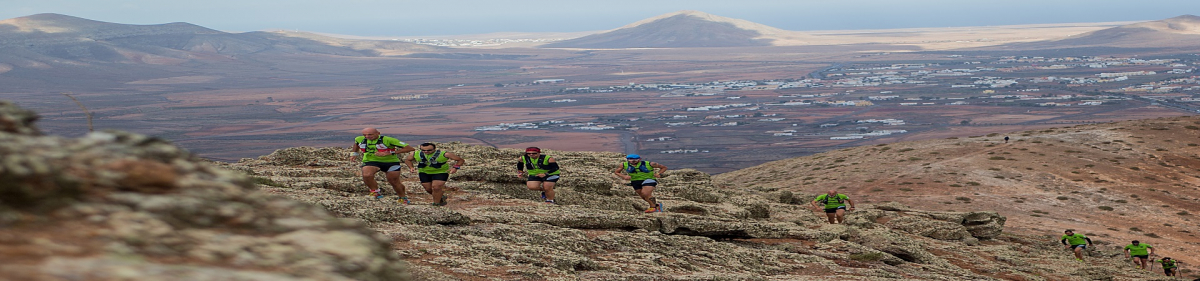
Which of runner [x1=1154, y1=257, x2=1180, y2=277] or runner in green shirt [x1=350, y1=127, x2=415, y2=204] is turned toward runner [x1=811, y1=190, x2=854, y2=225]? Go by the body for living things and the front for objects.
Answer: runner [x1=1154, y1=257, x2=1180, y2=277]

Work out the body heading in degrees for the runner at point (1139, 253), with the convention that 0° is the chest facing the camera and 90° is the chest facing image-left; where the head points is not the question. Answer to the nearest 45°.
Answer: approximately 45°

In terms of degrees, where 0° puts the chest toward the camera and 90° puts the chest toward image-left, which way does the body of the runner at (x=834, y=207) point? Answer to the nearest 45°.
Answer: approximately 0°

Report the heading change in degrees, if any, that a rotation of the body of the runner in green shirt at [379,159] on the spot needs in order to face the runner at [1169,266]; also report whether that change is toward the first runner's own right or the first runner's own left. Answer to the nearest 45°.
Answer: approximately 135° to the first runner's own left

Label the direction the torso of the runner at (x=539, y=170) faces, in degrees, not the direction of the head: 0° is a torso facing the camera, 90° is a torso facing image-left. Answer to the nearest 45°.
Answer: approximately 45°
